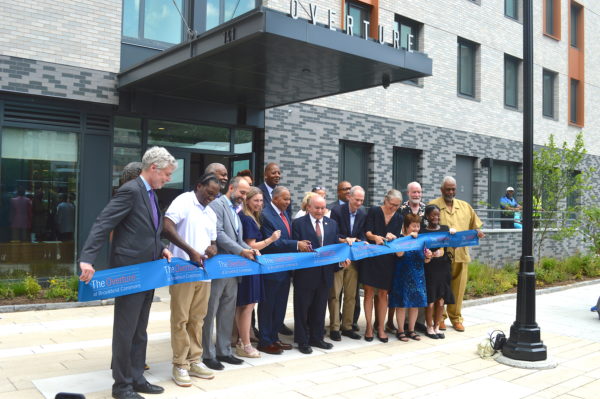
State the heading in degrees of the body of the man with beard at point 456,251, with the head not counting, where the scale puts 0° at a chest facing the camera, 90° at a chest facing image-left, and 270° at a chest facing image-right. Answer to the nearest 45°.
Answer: approximately 0°

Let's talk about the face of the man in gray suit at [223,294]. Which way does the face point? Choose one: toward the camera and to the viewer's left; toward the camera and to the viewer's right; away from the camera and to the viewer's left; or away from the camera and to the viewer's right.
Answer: toward the camera and to the viewer's right

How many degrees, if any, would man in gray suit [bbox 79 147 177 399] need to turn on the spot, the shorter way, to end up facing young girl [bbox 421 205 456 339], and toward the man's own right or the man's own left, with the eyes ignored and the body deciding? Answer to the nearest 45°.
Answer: approximately 45° to the man's own left

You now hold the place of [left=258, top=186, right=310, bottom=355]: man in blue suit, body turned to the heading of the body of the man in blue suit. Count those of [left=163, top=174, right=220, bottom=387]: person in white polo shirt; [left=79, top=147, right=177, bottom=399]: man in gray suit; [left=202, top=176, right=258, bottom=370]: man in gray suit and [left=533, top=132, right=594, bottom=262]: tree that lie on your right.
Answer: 3

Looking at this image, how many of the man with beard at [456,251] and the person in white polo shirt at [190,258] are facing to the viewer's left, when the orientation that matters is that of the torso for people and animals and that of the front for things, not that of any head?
0

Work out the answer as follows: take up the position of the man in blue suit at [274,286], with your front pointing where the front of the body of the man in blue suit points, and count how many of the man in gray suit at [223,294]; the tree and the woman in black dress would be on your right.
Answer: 1

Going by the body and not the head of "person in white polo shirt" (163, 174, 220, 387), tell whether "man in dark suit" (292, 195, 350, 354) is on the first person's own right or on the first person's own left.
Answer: on the first person's own left

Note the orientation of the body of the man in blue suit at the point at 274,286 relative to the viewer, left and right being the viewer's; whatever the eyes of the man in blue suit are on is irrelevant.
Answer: facing the viewer and to the right of the viewer

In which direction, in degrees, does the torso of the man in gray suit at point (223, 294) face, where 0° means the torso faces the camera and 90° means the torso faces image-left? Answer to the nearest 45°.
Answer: approximately 315°
